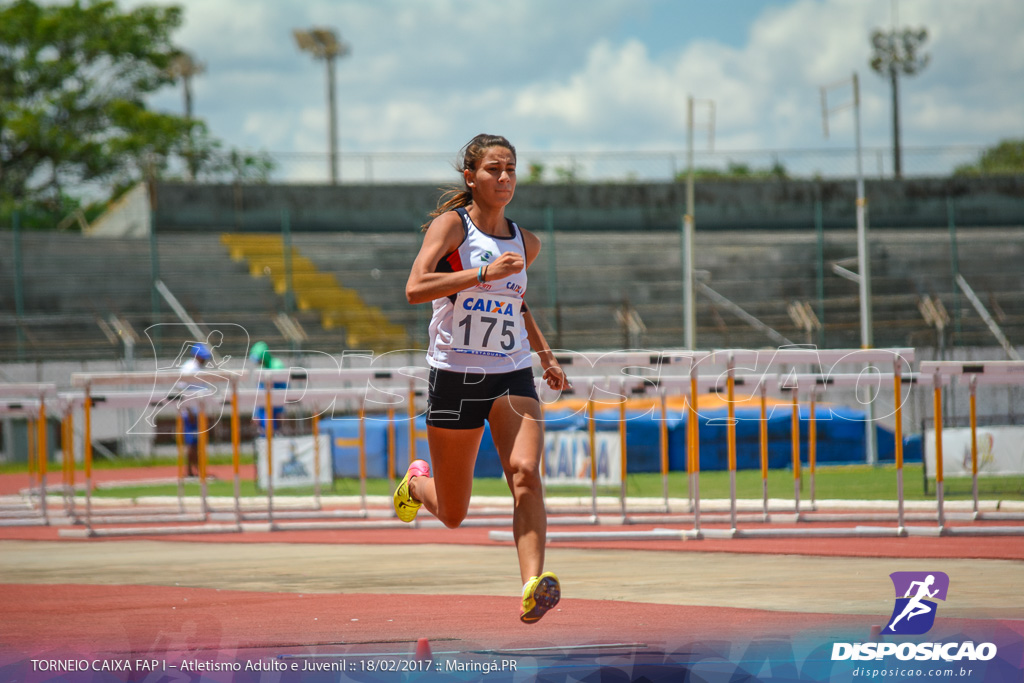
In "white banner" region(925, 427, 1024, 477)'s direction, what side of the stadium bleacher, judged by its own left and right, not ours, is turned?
front

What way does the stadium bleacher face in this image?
toward the camera

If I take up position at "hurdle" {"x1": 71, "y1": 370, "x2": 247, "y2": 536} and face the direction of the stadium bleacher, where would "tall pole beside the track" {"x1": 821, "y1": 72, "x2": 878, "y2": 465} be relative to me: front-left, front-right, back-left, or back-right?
front-right

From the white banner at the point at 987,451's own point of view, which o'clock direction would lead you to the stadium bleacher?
The stadium bleacher is roughly at 5 o'clock from the white banner.

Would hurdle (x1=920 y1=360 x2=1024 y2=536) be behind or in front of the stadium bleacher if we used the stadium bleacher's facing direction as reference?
in front

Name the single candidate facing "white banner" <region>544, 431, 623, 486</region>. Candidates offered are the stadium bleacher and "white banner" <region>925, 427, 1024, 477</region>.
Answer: the stadium bleacher

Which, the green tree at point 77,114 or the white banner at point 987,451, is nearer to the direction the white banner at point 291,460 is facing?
the white banner

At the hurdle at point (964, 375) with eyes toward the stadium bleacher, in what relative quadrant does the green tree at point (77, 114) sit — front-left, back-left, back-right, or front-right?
front-left

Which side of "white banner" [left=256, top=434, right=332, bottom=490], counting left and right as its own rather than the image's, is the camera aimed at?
front

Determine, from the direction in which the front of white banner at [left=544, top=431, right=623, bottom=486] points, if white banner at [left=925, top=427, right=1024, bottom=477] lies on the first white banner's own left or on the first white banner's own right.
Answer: on the first white banner's own left

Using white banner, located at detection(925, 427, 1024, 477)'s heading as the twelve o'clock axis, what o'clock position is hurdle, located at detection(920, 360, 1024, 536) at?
The hurdle is roughly at 12 o'clock from the white banner.

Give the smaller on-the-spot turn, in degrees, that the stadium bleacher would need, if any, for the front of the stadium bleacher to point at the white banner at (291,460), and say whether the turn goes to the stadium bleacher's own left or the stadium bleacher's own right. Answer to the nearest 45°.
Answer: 0° — it already faces it
